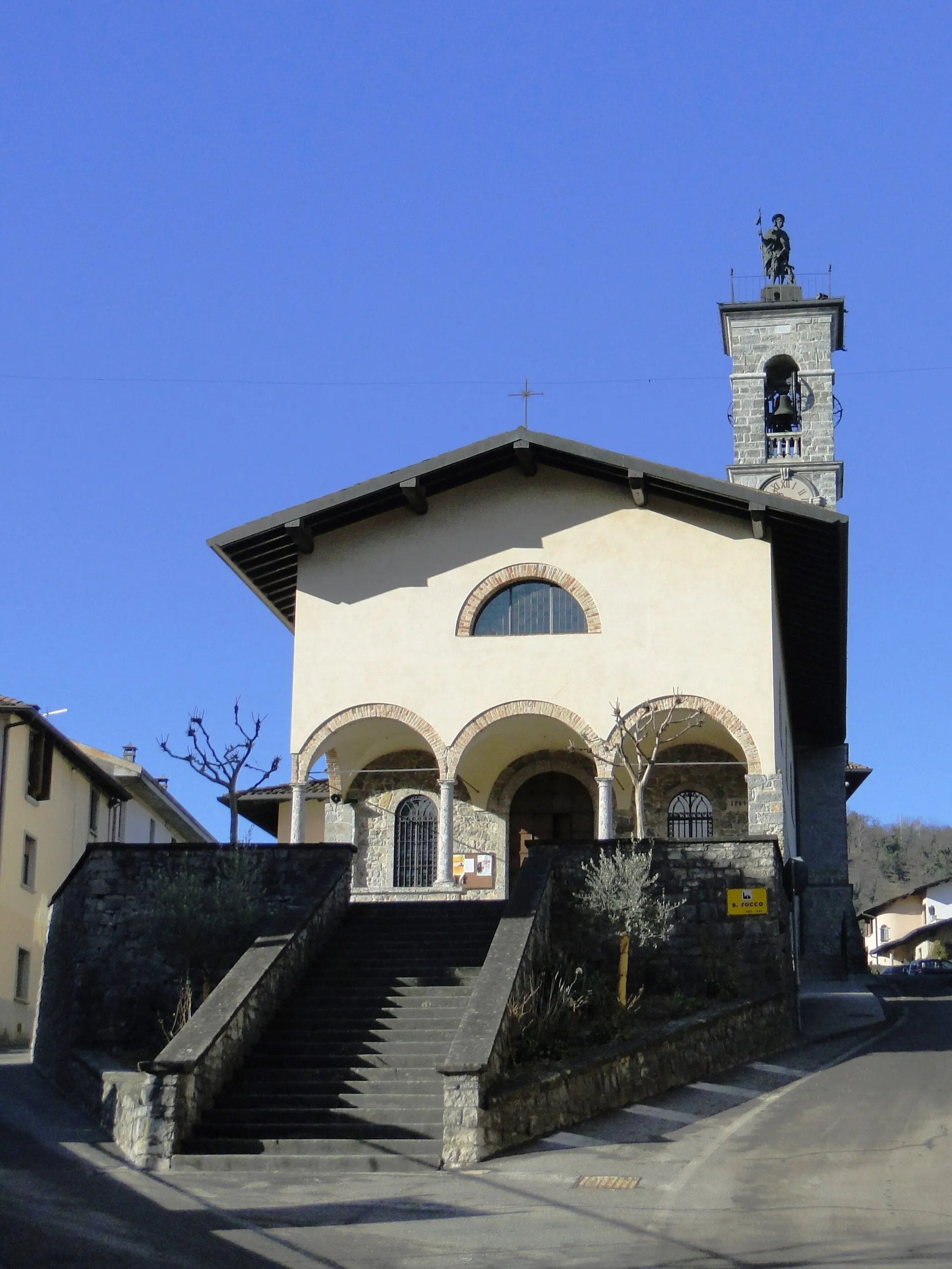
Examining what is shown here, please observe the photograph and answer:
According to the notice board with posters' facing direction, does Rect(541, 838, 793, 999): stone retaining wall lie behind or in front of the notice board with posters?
in front

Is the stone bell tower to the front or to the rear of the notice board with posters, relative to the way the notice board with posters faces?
to the rear

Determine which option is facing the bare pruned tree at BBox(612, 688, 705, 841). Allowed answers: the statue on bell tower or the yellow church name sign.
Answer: the statue on bell tower

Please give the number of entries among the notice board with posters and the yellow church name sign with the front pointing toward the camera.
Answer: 2

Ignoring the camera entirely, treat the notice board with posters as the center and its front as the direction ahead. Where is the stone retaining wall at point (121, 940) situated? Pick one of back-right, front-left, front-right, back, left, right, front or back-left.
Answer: front-right

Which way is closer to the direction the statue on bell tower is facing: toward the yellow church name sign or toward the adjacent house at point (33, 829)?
the yellow church name sign

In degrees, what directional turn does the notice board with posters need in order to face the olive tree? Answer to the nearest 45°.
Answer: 0° — it already faces it

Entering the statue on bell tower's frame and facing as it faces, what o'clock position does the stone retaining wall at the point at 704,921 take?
The stone retaining wall is roughly at 12 o'clock from the statue on bell tower.

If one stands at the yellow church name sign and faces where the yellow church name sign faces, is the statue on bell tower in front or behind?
behind

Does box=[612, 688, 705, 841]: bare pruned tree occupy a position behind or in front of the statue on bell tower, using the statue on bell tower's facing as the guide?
in front

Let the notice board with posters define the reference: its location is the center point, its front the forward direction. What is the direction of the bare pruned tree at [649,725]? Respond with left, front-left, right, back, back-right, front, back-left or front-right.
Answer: front-left
